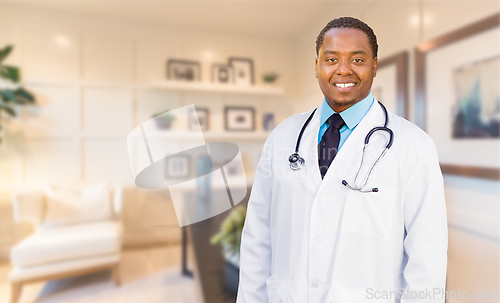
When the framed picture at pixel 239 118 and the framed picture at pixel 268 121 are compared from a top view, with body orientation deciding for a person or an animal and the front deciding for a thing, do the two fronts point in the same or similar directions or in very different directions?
same or similar directions

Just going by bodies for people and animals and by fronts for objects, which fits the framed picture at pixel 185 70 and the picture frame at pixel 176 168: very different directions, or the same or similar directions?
same or similar directions

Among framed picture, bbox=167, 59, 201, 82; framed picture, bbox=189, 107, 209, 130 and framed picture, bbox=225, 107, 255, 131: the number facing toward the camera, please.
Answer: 3

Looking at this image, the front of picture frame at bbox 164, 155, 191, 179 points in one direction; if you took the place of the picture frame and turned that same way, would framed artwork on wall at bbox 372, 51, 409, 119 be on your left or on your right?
on your left

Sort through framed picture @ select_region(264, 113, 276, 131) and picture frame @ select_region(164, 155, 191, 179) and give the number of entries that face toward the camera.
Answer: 2

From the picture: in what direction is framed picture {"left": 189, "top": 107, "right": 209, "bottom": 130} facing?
toward the camera

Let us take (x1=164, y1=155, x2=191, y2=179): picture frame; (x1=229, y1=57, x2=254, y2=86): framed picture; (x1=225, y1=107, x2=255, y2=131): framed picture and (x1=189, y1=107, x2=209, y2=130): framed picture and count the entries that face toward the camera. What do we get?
4

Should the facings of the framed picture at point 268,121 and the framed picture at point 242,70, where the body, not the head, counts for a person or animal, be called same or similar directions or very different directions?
same or similar directions

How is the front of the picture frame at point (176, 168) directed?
toward the camera

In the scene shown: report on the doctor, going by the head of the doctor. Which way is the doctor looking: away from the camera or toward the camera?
toward the camera
